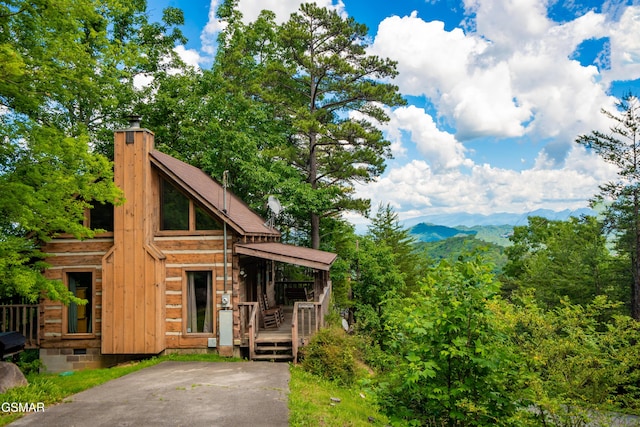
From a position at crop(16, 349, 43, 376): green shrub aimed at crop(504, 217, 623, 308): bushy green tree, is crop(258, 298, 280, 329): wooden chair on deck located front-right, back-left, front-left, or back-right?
front-right

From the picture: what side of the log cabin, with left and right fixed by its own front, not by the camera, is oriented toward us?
right

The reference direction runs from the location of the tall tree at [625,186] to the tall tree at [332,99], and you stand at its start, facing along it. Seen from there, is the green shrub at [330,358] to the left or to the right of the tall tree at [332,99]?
left
